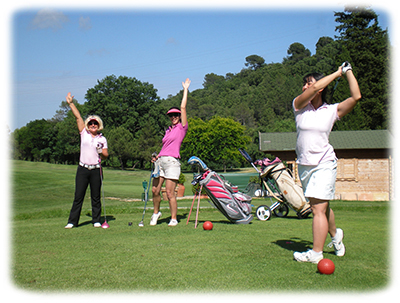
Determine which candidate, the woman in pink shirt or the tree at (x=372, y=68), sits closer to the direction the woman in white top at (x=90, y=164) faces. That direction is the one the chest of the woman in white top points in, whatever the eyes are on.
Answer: the woman in pink shirt

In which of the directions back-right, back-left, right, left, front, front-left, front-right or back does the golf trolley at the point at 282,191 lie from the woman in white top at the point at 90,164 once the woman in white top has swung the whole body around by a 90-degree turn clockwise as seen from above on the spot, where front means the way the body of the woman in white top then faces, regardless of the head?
back

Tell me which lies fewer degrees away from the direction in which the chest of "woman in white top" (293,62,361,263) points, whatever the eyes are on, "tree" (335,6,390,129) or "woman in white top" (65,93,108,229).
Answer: the woman in white top

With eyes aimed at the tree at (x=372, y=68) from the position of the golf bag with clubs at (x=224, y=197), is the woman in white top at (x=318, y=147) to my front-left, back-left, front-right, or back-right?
back-right

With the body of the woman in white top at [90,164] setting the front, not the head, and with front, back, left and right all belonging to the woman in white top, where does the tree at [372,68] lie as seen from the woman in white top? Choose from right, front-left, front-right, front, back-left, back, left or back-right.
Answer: back-left

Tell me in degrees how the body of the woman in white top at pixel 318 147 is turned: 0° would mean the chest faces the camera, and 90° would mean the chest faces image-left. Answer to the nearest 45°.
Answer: approximately 45°

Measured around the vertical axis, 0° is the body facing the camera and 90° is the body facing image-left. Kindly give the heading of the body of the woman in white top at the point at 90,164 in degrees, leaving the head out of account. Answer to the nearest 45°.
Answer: approximately 0°

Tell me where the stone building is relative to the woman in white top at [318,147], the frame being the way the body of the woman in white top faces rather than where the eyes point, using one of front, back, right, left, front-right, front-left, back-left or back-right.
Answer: back-right

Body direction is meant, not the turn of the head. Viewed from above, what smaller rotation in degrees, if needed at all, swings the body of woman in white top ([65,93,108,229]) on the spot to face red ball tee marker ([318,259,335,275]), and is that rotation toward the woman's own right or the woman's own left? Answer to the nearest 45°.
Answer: approximately 45° to the woman's own left

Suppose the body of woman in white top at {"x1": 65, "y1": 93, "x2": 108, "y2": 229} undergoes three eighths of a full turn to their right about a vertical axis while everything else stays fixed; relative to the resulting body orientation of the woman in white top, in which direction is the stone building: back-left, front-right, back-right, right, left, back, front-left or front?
right

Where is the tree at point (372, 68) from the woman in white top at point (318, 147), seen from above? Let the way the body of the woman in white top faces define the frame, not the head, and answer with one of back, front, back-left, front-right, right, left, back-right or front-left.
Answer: back-right

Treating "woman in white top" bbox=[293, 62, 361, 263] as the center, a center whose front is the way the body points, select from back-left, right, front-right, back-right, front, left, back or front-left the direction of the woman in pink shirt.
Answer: right
